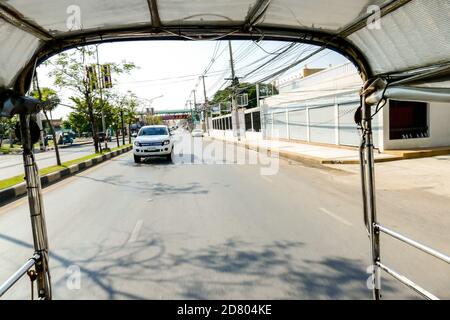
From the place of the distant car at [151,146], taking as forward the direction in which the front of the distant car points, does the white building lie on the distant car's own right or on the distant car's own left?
on the distant car's own left

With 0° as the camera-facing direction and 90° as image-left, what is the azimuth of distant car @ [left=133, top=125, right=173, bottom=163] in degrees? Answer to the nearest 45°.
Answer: approximately 0°
